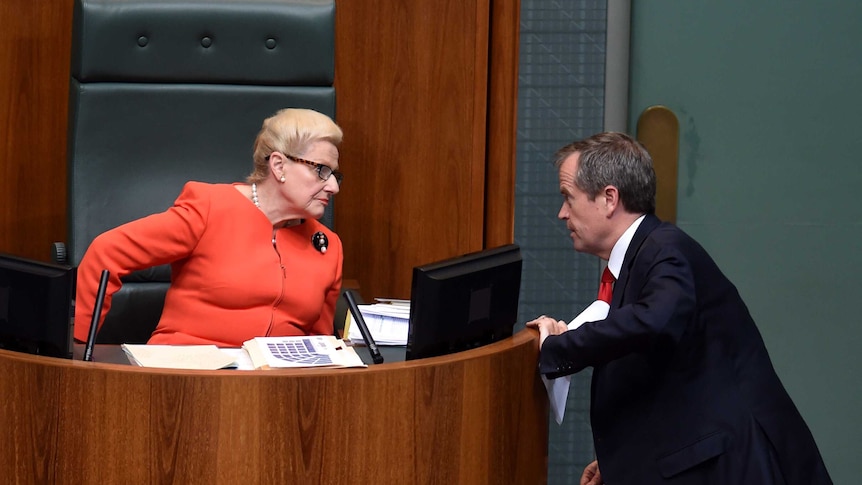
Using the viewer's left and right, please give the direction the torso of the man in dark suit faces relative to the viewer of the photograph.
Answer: facing to the left of the viewer

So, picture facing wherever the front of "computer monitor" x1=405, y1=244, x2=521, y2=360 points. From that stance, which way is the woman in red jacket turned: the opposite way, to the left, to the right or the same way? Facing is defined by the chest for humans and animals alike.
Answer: the opposite way

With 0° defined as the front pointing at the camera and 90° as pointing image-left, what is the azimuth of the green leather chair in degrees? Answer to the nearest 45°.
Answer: approximately 0°

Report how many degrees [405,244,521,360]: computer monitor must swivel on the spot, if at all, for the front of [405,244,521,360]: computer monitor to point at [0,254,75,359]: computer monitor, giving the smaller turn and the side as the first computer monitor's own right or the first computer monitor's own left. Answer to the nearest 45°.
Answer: approximately 45° to the first computer monitor's own left

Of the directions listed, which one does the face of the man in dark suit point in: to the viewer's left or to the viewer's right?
to the viewer's left

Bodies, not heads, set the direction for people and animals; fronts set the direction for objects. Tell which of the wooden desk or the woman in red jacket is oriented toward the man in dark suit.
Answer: the woman in red jacket
